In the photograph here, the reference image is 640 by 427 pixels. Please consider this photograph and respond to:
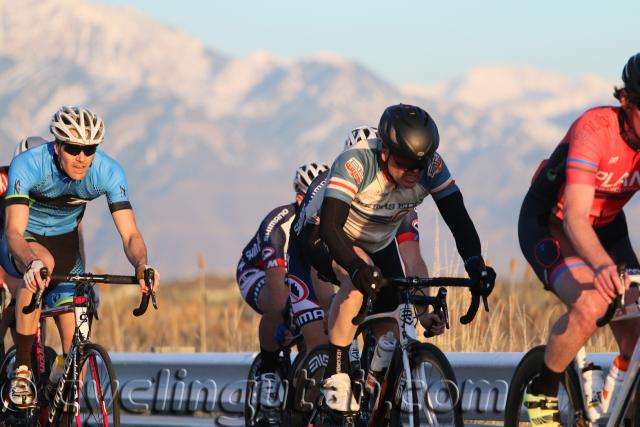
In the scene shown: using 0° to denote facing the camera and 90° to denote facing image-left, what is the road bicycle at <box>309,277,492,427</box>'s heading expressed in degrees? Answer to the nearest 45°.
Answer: approximately 315°

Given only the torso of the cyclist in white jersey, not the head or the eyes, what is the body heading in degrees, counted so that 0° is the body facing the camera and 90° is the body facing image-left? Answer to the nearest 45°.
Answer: approximately 315°

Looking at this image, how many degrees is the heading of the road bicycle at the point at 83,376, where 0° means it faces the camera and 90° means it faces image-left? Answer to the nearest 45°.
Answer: approximately 315°
